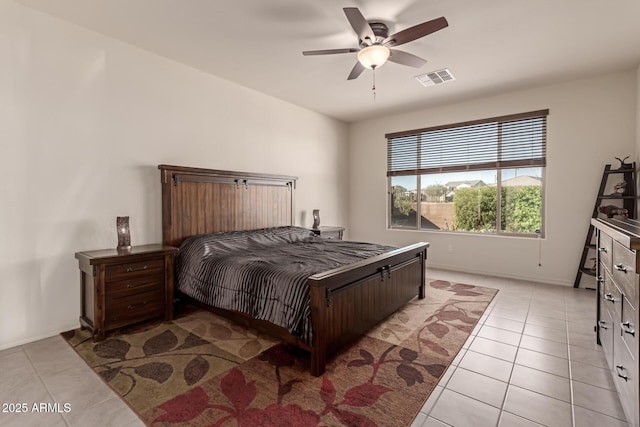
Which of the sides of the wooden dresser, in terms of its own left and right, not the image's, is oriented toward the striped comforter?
front

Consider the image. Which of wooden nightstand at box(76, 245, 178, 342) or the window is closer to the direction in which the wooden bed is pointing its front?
the window

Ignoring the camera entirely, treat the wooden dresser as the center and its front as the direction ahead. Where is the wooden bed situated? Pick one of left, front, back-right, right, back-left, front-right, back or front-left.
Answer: front

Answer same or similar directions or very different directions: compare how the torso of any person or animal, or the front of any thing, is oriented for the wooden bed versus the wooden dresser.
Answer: very different directions

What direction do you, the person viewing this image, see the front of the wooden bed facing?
facing the viewer and to the right of the viewer

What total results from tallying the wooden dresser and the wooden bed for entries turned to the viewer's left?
1

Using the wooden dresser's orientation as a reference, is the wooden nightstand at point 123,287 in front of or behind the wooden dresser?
in front

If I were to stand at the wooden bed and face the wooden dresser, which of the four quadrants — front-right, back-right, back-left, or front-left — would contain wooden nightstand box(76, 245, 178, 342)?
back-right

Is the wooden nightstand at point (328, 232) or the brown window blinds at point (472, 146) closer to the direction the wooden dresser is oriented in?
the wooden nightstand

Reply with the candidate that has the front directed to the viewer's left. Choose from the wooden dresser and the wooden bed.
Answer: the wooden dresser

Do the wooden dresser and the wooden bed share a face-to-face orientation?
yes

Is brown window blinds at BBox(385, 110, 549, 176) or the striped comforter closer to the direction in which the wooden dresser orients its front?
the striped comforter

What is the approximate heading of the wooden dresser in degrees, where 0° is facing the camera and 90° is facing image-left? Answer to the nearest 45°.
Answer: approximately 90°
